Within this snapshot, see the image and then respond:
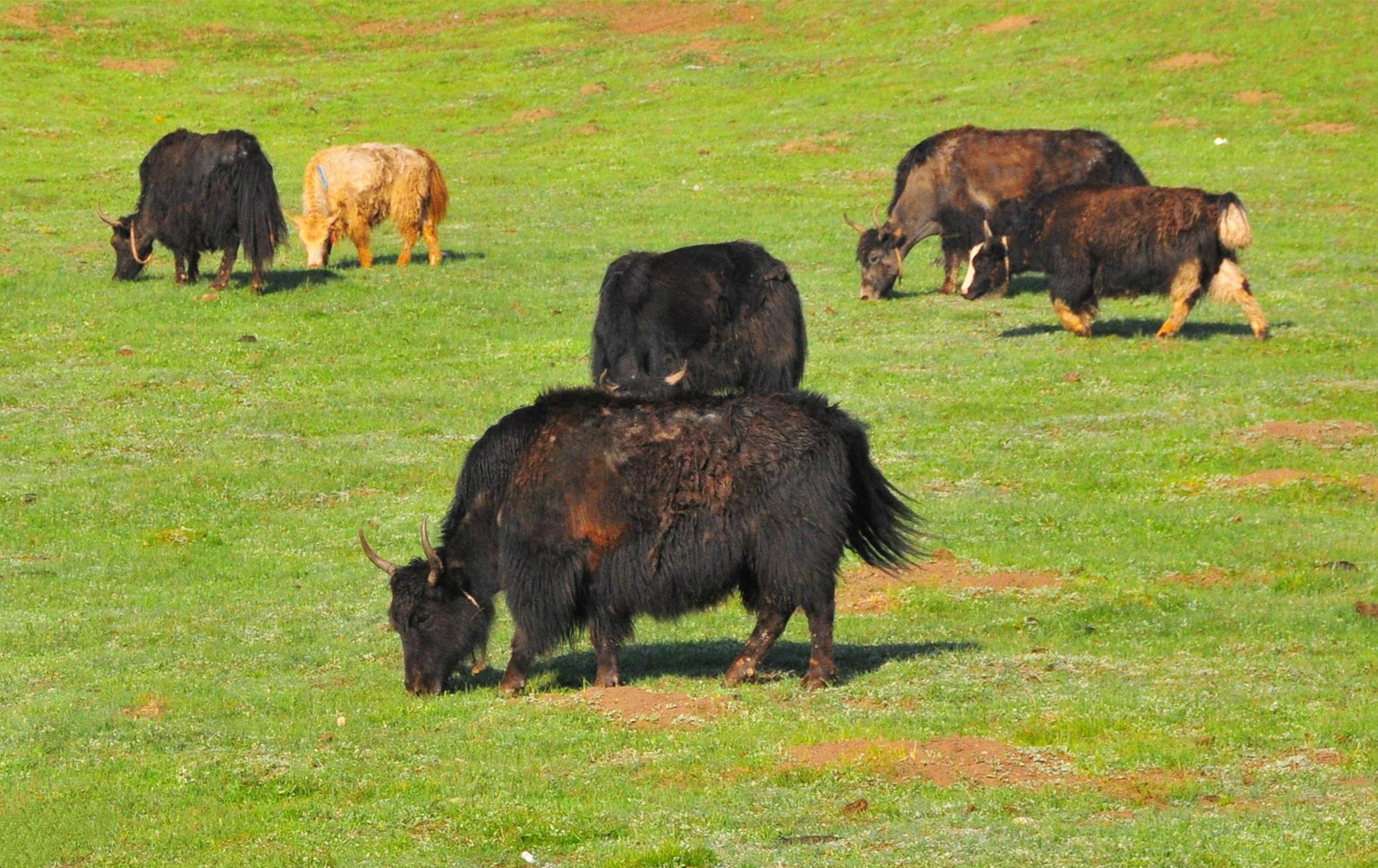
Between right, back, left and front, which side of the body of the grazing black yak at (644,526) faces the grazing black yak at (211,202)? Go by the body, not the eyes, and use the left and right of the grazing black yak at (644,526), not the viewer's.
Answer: right

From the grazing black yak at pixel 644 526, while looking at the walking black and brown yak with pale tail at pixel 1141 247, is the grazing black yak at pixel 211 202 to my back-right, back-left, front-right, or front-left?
front-left

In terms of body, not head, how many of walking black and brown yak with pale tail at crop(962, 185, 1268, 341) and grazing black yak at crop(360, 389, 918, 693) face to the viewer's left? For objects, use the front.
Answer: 2

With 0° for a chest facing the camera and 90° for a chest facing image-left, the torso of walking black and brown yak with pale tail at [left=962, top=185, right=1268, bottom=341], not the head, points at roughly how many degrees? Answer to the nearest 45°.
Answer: approximately 90°

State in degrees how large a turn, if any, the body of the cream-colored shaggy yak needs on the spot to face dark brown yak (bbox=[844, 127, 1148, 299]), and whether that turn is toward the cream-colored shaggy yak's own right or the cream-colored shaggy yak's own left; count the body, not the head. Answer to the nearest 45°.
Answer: approximately 135° to the cream-colored shaggy yak's own left

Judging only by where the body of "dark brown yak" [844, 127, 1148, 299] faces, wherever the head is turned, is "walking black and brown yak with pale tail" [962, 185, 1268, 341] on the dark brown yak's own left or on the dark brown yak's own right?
on the dark brown yak's own left

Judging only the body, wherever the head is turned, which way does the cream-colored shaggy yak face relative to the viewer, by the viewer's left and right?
facing the viewer and to the left of the viewer

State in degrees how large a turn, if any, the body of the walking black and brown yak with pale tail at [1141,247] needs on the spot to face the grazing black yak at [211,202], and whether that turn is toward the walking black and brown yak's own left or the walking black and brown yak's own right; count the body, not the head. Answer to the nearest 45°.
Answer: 0° — it already faces it

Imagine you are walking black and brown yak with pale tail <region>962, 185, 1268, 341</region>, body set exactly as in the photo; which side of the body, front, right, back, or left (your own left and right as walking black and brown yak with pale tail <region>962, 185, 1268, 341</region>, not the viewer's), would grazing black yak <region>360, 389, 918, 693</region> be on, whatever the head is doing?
left

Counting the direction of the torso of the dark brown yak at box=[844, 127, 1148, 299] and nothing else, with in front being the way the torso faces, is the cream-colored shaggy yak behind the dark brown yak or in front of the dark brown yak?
in front

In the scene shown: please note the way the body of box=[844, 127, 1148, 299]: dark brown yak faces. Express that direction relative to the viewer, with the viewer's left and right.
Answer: facing to the left of the viewer

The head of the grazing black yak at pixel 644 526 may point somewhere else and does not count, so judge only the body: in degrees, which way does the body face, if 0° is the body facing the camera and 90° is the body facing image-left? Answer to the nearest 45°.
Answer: approximately 90°

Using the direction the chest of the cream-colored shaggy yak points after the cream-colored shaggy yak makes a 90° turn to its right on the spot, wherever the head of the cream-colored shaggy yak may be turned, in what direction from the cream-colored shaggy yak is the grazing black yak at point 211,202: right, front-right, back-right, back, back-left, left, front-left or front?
left

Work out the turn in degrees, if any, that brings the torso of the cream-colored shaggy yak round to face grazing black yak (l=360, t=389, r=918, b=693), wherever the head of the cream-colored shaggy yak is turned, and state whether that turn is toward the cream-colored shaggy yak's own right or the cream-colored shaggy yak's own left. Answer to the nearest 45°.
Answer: approximately 45° to the cream-colored shaggy yak's own left
